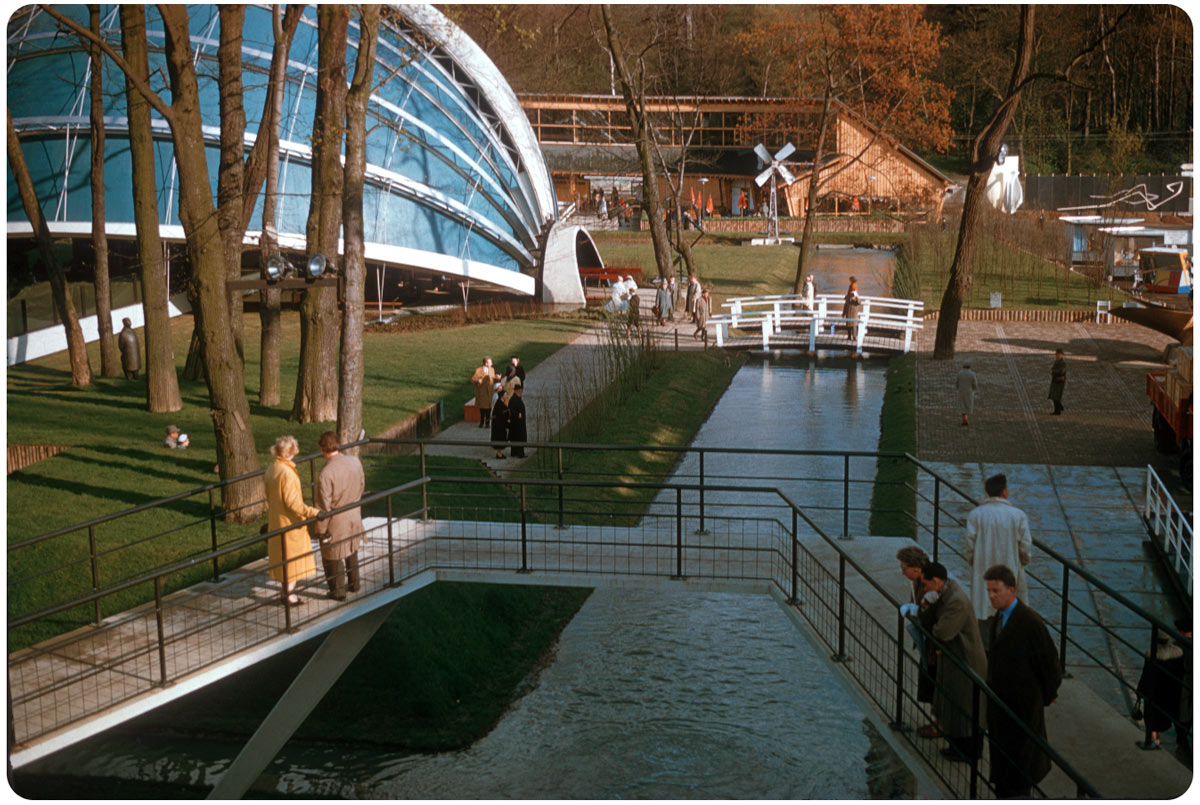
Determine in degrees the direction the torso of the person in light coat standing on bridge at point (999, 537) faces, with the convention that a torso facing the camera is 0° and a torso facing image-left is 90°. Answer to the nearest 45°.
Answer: approximately 180°

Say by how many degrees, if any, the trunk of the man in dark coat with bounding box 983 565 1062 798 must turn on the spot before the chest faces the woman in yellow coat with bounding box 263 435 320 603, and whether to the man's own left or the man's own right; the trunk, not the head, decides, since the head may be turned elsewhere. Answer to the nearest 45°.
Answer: approximately 45° to the man's own right

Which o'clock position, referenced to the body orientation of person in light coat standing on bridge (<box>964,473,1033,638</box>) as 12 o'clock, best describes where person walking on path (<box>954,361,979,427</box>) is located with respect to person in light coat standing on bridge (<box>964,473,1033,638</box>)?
person walking on path (<box>954,361,979,427</box>) is roughly at 12 o'clock from person in light coat standing on bridge (<box>964,473,1033,638</box>).

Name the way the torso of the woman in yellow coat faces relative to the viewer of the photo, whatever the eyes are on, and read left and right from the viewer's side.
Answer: facing away from the viewer and to the right of the viewer

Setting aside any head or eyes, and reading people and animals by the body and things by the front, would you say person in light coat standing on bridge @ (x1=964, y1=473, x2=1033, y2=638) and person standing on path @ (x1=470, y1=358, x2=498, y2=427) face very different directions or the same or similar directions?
very different directions

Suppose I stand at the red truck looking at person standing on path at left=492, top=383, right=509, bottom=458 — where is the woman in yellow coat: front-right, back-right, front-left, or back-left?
front-left

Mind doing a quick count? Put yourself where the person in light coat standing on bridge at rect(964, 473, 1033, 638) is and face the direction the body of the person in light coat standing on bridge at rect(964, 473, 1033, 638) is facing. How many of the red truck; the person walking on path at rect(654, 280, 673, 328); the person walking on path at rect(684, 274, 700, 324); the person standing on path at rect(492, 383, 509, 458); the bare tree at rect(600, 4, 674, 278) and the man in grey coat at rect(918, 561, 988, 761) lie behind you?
1

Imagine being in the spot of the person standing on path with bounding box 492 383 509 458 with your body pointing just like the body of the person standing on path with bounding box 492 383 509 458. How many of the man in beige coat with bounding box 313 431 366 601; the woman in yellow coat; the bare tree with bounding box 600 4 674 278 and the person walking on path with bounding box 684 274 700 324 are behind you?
2

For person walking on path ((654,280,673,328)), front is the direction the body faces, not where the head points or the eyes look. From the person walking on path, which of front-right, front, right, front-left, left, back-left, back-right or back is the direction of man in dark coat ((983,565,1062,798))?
front
